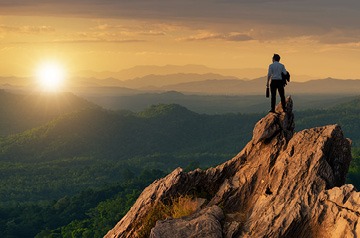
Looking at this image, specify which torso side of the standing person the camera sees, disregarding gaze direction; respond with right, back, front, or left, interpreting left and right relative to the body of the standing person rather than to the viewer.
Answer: back
